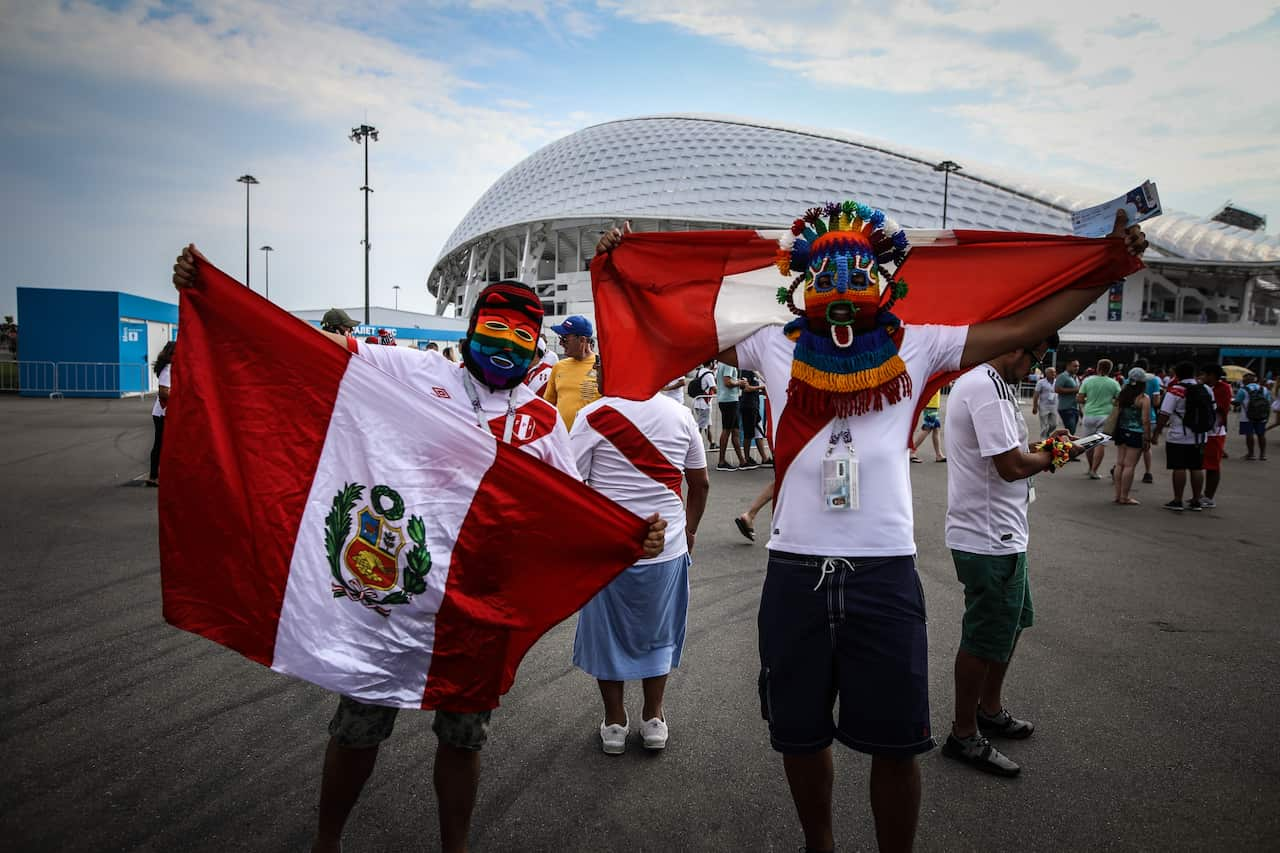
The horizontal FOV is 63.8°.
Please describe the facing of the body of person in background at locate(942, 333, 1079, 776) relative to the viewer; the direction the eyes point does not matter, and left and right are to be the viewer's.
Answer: facing to the right of the viewer

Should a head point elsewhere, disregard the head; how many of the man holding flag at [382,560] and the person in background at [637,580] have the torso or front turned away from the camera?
1

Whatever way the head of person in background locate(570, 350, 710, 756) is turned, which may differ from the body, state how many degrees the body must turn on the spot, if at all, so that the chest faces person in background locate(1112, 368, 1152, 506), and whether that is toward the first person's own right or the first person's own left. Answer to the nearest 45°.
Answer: approximately 45° to the first person's own right

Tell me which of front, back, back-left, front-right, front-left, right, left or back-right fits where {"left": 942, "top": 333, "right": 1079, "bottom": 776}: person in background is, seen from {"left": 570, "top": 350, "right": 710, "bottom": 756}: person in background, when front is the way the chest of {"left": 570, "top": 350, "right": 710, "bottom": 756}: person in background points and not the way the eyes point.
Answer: right

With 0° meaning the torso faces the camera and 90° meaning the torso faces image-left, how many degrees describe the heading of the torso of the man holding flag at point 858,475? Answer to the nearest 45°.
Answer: approximately 0°

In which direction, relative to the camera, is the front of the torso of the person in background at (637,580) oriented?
away from the camera
